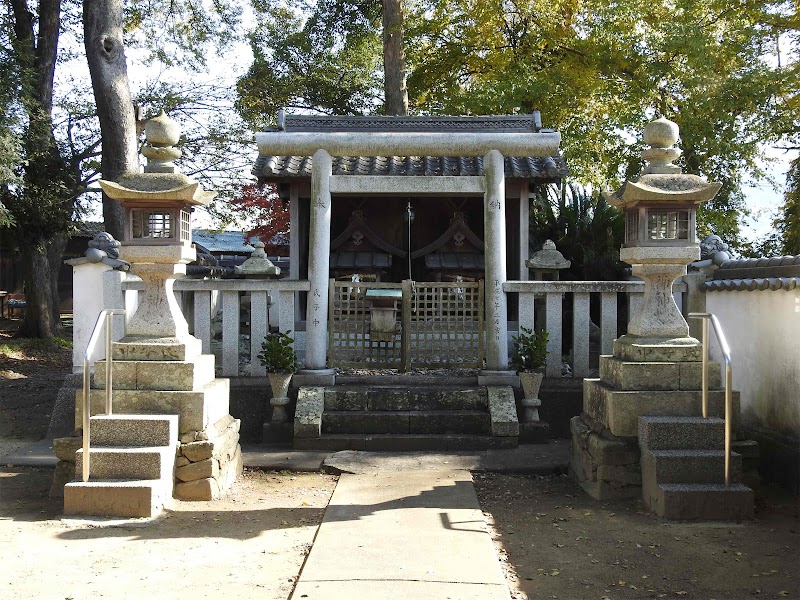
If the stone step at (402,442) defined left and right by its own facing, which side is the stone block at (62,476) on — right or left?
on its right

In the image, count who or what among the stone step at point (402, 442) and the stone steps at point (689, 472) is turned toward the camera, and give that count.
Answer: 2

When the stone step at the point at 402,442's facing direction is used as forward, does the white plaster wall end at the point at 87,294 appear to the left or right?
on its right

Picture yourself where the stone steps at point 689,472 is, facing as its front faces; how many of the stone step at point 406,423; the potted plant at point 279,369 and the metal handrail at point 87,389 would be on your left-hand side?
0

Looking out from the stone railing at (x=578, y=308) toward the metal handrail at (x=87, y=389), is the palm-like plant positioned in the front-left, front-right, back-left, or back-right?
back-right

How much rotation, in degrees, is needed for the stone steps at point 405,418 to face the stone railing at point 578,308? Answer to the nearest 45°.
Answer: approximately 90° to its left

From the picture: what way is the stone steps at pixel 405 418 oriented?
toward the camera

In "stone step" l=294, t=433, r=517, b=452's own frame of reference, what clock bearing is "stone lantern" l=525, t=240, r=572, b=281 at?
The stone lantern is roughly at 7 o'clock from the stone step.

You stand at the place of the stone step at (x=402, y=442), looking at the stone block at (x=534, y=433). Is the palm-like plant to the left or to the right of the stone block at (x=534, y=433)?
left

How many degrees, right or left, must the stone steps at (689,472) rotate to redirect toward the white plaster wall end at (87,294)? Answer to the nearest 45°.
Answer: approximately 90° to its right

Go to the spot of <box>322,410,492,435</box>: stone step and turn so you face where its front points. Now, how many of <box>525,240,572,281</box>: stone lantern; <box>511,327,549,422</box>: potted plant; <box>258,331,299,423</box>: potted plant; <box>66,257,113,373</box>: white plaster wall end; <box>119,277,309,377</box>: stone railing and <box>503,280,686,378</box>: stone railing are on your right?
3

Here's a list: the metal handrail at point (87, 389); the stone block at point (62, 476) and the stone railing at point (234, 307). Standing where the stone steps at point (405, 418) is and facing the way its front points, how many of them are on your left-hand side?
0

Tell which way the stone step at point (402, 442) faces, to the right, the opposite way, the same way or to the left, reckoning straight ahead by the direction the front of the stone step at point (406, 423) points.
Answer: the same way

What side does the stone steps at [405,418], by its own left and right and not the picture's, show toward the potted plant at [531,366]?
left

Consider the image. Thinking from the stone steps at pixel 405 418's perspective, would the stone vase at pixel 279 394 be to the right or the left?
on its right

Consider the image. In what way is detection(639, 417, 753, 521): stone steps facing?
toward the camera

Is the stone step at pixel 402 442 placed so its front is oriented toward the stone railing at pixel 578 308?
no

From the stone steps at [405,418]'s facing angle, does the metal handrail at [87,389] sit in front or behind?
in front

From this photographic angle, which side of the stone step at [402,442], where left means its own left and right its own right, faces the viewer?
front

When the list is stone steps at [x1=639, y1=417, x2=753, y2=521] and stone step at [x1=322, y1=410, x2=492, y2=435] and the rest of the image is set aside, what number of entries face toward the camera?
2
